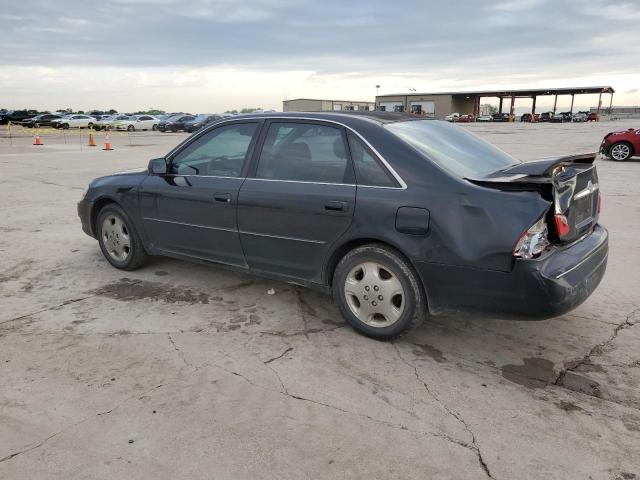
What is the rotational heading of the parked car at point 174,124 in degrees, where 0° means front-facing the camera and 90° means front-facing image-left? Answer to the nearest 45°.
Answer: approximately 45°

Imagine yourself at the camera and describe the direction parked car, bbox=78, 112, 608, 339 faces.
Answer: facing away from the viewer and to the left of the viewer

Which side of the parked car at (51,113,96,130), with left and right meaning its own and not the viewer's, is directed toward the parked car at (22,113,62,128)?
right

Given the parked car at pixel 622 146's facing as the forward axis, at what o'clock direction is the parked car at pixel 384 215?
the parked car at pixel 384 215 is roughly at 9 o'clock from the parked car at pixel 622 146.

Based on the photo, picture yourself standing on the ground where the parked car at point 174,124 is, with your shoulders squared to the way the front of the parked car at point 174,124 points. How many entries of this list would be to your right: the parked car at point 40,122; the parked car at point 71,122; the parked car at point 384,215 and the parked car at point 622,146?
2

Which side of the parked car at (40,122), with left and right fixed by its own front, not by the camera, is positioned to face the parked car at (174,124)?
left

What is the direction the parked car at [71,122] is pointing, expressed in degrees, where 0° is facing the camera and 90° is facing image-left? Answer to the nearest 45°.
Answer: approximately 45°

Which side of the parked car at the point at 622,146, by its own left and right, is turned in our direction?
left

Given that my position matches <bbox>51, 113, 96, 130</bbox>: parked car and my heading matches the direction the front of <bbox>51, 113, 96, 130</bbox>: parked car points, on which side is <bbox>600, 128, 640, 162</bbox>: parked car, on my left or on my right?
on my left

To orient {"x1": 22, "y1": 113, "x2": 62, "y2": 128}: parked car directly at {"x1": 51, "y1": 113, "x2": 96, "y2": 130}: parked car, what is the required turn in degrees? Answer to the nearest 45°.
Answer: approximately 90° to its left
